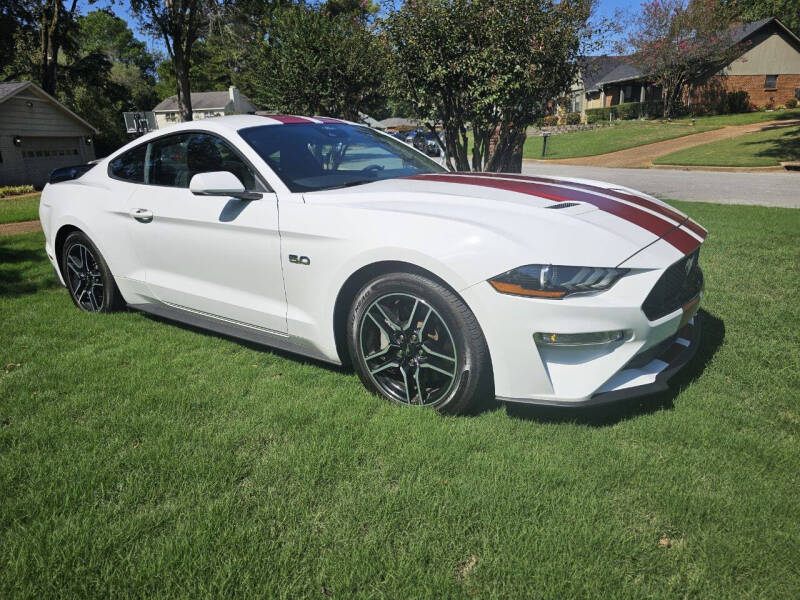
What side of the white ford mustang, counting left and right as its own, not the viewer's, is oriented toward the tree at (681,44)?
left

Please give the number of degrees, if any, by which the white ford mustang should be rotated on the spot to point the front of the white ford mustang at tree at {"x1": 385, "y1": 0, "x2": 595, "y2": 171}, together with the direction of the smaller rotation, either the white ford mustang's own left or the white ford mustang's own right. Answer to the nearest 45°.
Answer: approximately 135° to the white ford mustang's own left

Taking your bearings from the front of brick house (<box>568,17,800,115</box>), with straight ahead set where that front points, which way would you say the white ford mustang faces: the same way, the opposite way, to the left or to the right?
to the left

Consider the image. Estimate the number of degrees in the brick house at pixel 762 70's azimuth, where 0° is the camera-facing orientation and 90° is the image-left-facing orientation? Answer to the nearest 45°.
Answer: approximately 0°

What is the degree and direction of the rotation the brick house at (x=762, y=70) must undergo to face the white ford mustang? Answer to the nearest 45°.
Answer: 0° — it already faces it

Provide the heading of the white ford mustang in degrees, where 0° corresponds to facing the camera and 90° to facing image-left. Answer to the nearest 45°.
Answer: approximately 315°

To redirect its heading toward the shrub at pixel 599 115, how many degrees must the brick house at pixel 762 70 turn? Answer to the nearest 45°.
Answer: approximately 90° to its right

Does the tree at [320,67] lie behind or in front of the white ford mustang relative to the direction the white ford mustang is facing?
behind

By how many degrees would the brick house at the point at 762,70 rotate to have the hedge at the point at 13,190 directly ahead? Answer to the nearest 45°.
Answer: approximately 45° to its right

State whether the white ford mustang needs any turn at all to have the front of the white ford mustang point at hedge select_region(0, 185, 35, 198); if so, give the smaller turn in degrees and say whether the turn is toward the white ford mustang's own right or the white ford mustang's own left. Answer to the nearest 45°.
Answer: approximately 180°
